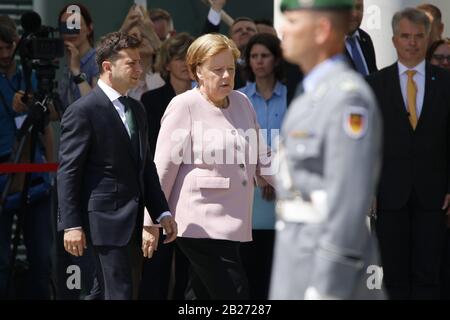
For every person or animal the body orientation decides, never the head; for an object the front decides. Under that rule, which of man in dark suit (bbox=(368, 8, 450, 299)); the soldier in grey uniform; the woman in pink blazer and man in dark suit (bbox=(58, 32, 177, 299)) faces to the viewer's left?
the soldier in grey uniform

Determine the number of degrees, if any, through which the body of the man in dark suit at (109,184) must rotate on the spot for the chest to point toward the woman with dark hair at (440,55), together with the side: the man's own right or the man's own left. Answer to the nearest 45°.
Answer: approximately 90° to the man's own left

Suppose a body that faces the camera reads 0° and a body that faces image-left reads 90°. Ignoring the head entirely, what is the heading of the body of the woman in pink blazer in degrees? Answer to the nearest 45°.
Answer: approximately 315°

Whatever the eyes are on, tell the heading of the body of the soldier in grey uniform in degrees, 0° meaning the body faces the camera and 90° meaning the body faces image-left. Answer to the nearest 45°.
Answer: approximately 90°

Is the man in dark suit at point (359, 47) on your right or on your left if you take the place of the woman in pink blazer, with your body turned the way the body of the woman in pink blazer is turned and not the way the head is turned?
on your left

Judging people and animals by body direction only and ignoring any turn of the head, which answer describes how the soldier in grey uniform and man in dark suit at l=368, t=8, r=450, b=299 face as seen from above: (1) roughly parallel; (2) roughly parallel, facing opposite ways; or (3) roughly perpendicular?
roughly perpendicular

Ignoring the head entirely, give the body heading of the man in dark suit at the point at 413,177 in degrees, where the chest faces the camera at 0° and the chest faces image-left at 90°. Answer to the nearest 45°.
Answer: approximately 0°
